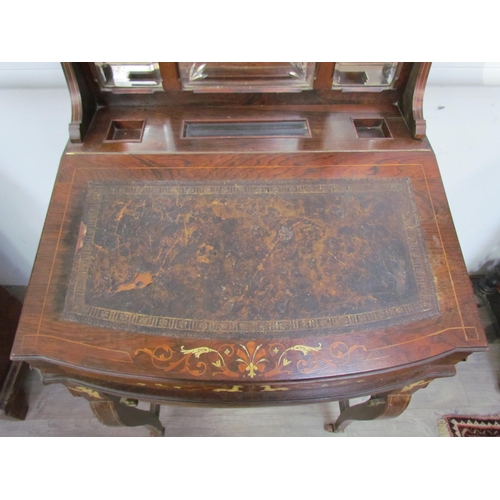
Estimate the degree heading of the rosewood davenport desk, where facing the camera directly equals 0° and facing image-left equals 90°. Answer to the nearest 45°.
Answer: approximately 0°
